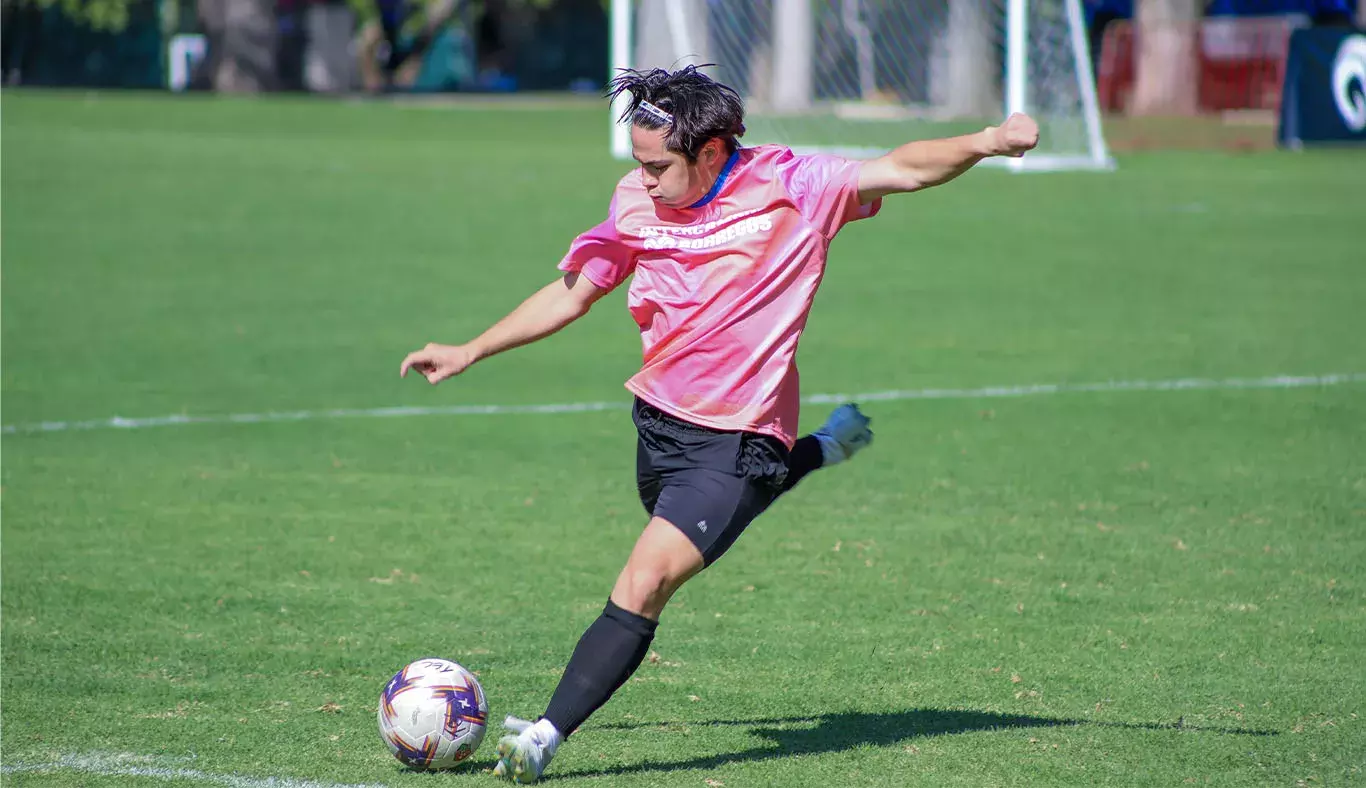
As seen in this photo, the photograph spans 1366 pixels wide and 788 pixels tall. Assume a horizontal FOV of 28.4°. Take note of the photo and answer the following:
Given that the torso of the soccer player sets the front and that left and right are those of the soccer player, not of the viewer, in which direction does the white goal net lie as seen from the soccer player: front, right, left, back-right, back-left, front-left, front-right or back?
back-right

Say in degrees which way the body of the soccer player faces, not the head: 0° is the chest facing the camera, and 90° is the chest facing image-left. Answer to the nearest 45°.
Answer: approximately 45°
